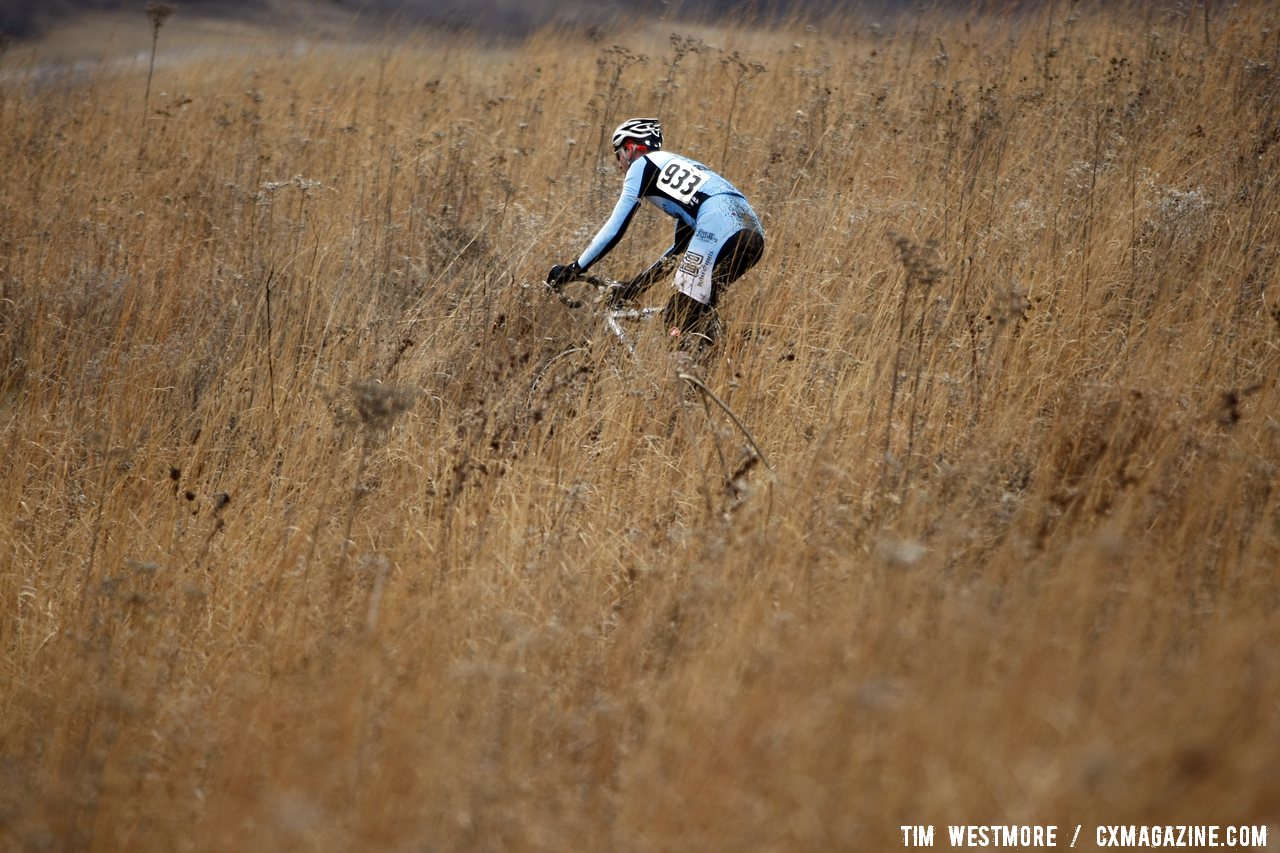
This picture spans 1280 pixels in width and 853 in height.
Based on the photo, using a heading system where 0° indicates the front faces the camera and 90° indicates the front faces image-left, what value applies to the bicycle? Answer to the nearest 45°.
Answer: approximately 135°

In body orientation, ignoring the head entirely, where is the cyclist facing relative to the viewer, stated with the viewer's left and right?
facing away from the viewer and to the left of the viewer

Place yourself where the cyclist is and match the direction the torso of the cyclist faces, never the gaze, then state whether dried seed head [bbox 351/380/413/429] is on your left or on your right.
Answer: on your left
